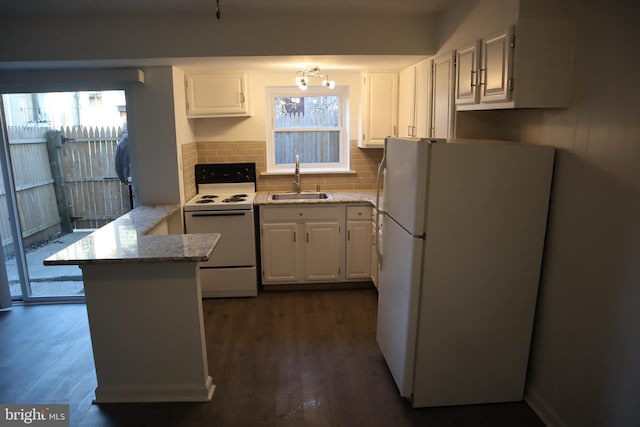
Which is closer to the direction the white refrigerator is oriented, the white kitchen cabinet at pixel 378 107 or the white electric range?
the white electric range

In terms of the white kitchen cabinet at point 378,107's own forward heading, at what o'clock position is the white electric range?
The white electric range is roughly at 2 o'clock from the white kitchen cabinet.

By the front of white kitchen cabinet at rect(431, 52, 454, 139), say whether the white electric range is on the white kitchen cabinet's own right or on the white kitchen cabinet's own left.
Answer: on the white kitchen cabinet's own right

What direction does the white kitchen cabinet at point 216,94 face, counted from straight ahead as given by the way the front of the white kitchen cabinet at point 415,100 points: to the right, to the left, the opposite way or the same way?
to the left

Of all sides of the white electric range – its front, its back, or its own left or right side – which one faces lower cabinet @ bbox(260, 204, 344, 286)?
left

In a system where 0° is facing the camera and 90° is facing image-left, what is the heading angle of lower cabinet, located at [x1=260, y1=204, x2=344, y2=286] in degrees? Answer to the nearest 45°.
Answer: approximately 0°

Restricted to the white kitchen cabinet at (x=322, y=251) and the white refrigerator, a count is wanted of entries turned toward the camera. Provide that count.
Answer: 1

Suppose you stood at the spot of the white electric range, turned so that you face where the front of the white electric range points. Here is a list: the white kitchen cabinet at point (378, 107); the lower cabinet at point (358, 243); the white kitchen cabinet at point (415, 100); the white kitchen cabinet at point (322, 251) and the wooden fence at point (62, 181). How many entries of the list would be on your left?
4

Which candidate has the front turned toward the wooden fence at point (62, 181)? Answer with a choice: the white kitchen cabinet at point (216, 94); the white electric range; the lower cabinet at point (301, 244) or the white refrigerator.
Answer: the white refrigerator

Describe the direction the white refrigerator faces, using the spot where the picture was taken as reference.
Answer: facing to the left of the viewer

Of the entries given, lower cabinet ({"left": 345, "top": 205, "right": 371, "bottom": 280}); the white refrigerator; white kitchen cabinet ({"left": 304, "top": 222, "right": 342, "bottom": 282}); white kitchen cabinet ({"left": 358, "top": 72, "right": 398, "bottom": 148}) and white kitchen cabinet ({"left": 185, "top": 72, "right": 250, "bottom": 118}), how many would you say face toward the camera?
4
